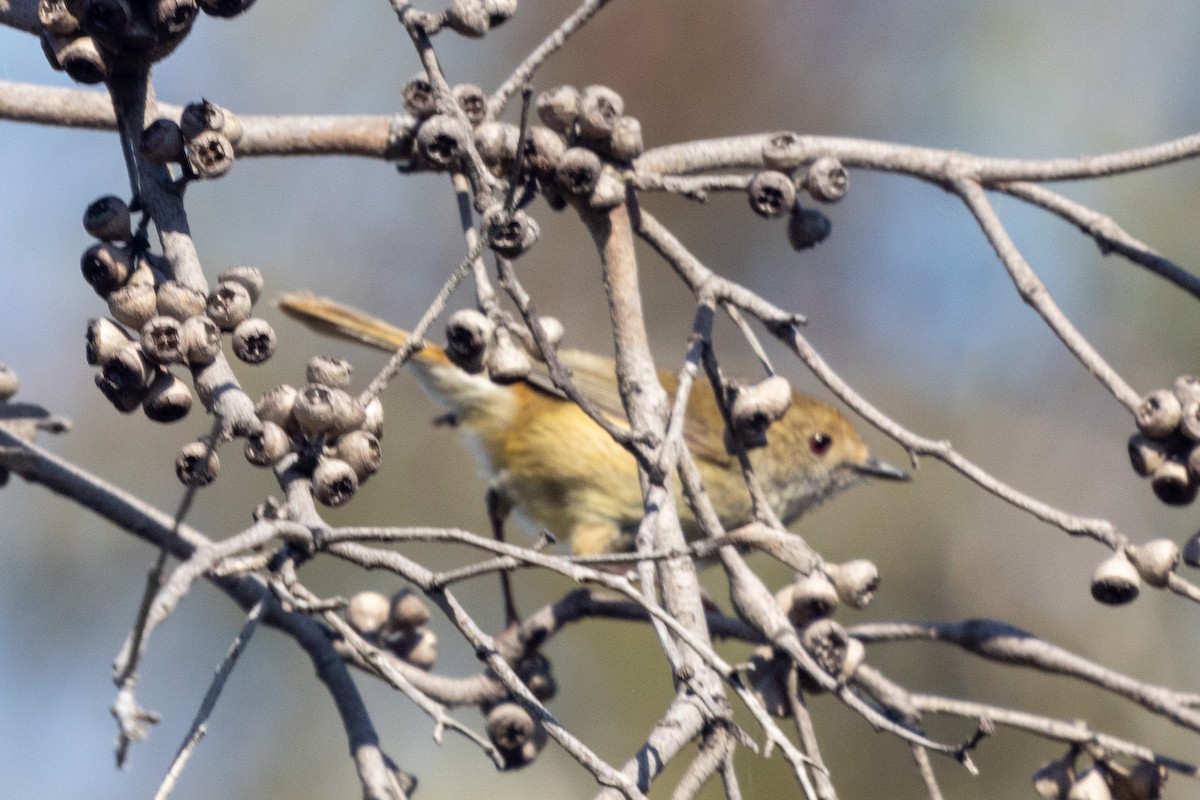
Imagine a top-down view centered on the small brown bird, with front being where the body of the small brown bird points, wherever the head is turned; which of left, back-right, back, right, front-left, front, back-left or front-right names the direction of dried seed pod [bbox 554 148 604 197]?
right

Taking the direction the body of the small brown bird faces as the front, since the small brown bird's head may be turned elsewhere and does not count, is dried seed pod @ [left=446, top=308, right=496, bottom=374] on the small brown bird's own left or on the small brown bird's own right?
on the small brown bird's own right

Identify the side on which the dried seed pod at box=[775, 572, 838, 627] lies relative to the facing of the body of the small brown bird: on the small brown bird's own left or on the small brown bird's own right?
on the small brown bird's own right

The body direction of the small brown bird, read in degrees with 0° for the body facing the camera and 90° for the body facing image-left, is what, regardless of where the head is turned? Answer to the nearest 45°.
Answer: approximately 270°
